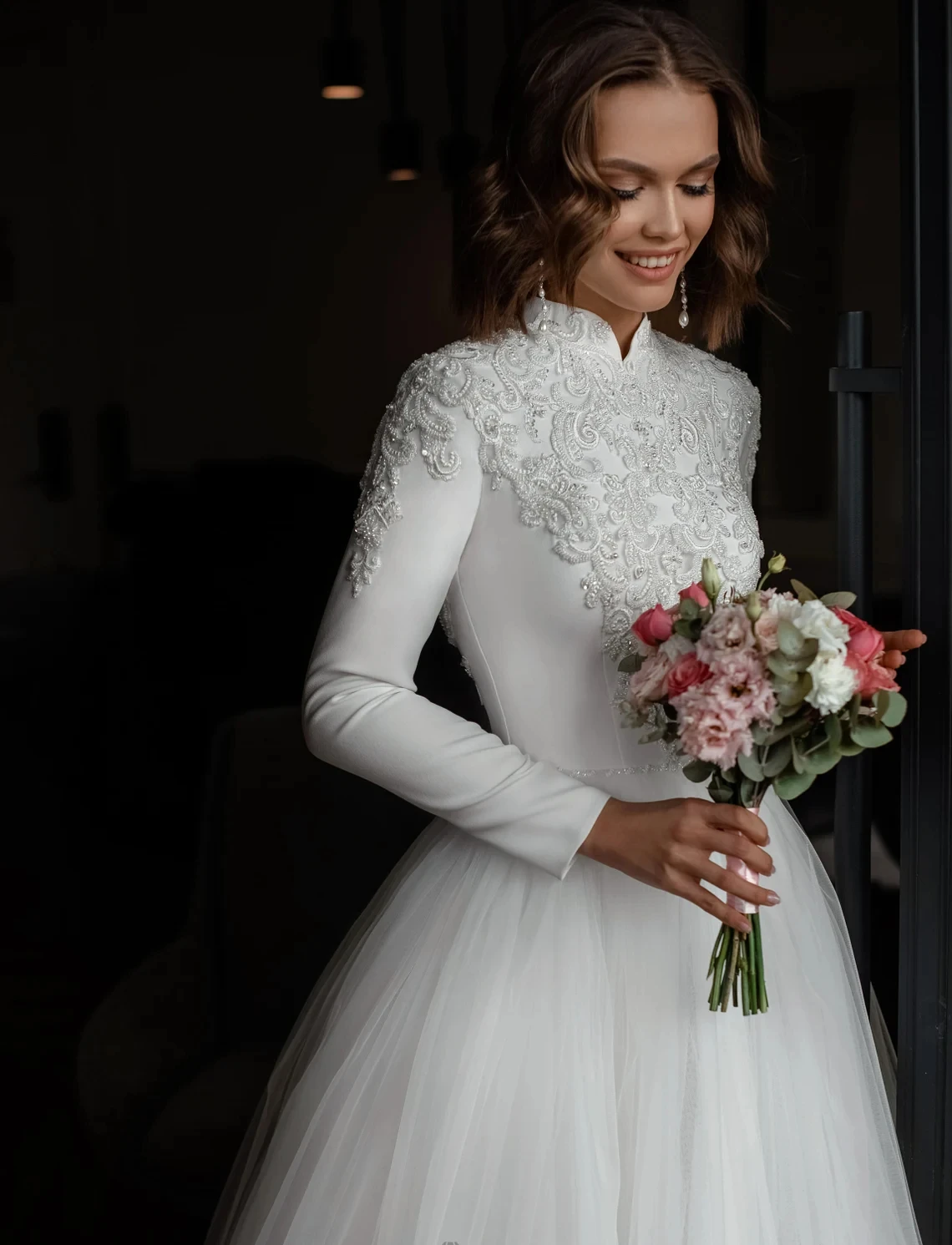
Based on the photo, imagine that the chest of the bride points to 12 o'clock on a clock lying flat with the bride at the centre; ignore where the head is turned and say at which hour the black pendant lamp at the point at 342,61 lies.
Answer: The black pendant lamp is roughly at 7 o'clock from the bride.

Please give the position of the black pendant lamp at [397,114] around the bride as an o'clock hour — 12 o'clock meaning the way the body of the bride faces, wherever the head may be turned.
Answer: The black pendant lamp is roughly at 7 o'clock from the bride.

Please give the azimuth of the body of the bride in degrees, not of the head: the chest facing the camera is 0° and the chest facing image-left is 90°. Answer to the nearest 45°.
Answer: approximately 315°

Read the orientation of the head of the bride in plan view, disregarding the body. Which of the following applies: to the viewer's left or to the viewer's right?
to the viewer's right
